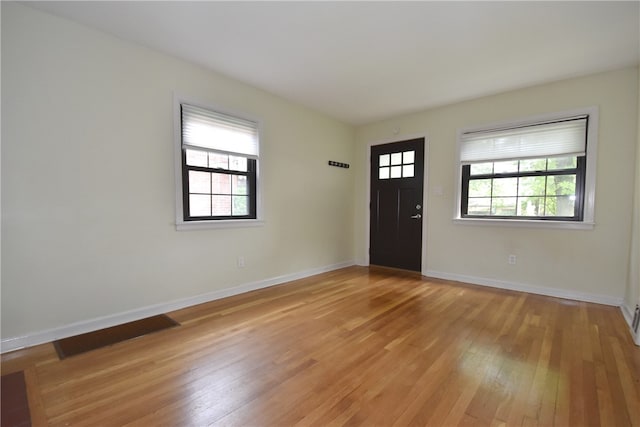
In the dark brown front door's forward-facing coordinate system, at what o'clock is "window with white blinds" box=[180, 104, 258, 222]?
The window with white blinds is roughly at 12 o'clock from the dark brown front door.

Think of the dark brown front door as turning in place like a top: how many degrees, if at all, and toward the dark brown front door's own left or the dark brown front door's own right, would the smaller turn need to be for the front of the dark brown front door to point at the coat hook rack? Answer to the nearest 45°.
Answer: approximately 45° to the dark brown front door's own right

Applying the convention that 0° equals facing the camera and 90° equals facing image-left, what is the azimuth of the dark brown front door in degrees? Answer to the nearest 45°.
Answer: approximately 45°

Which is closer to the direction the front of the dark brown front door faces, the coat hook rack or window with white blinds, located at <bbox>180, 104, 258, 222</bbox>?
the window with white blinds

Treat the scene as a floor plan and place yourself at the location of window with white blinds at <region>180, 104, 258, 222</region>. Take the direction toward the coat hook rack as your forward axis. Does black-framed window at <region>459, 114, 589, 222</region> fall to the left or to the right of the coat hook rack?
right

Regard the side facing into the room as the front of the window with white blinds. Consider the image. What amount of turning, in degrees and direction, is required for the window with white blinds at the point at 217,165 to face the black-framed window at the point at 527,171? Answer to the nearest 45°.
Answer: approximately 45° to its left

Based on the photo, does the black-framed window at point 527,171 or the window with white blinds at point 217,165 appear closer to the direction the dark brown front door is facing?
the window with white blinds

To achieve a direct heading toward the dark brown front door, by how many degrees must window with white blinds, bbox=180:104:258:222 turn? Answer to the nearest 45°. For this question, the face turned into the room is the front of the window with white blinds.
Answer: approximately 45° to its left

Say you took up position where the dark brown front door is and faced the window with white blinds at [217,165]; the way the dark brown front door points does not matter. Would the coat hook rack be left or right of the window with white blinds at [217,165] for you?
right
